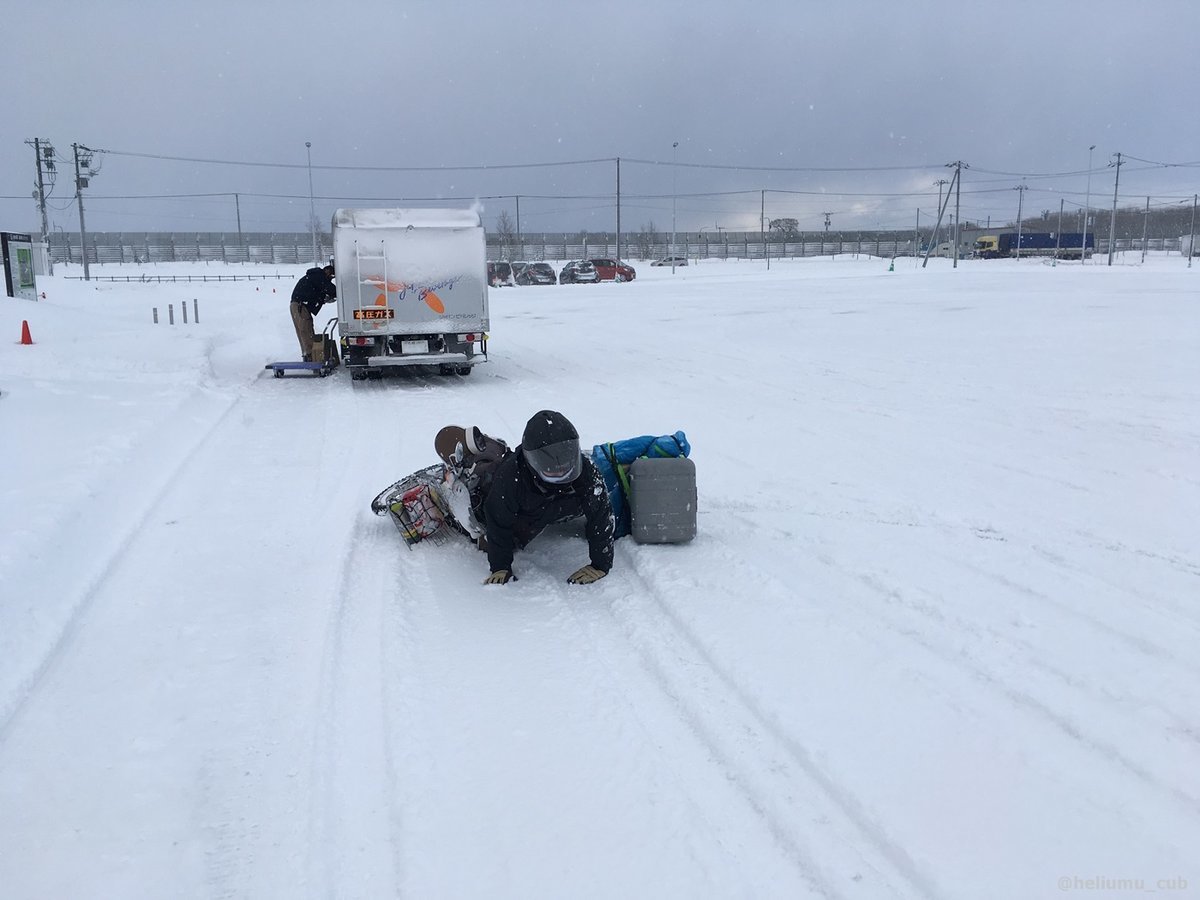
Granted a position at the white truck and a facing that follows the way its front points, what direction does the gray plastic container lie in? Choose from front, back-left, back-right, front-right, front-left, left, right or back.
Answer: back

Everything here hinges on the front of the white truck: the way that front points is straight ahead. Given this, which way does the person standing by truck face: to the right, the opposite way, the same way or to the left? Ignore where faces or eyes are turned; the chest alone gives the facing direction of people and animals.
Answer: to the right

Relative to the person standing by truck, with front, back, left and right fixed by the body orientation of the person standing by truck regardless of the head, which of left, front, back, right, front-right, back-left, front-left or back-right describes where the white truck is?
front-right

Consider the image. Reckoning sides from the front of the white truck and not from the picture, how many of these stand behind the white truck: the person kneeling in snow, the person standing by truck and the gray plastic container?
2

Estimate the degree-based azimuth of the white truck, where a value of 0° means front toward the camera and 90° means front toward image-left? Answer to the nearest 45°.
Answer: approximately 180°

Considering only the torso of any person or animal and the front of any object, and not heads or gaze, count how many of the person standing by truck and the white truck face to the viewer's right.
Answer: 1

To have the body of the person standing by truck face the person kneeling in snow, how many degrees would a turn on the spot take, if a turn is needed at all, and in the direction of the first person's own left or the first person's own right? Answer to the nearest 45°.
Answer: approximately 90° to the first person's own right

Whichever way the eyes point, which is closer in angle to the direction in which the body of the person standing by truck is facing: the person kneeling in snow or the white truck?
the white truck

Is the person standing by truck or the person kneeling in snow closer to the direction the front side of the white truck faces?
the person standing by truck

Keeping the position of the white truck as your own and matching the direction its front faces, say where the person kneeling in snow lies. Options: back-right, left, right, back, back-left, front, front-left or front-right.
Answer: back

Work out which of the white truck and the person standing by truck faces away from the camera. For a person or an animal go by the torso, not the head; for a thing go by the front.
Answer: the white truck

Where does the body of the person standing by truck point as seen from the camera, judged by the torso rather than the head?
to the viewer's right

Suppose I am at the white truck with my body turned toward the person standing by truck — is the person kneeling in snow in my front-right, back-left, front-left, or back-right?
back-left
